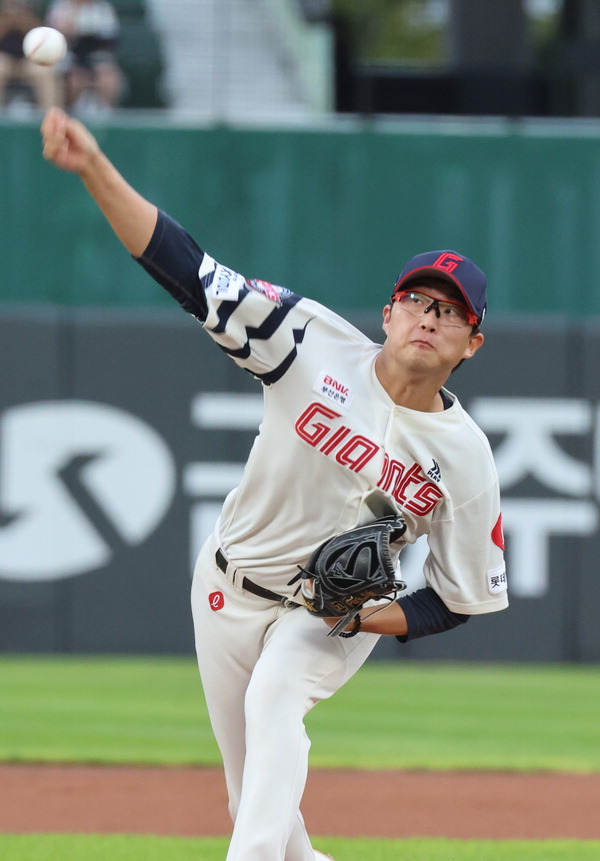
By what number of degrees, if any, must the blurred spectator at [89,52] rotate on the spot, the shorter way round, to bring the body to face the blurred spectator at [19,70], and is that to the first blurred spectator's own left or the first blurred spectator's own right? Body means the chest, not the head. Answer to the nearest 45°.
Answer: approximately 45° to the first blurred spectator's own right

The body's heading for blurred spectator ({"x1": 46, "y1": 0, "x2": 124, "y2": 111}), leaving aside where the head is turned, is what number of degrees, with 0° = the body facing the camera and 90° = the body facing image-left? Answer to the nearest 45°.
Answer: approximately 0°
